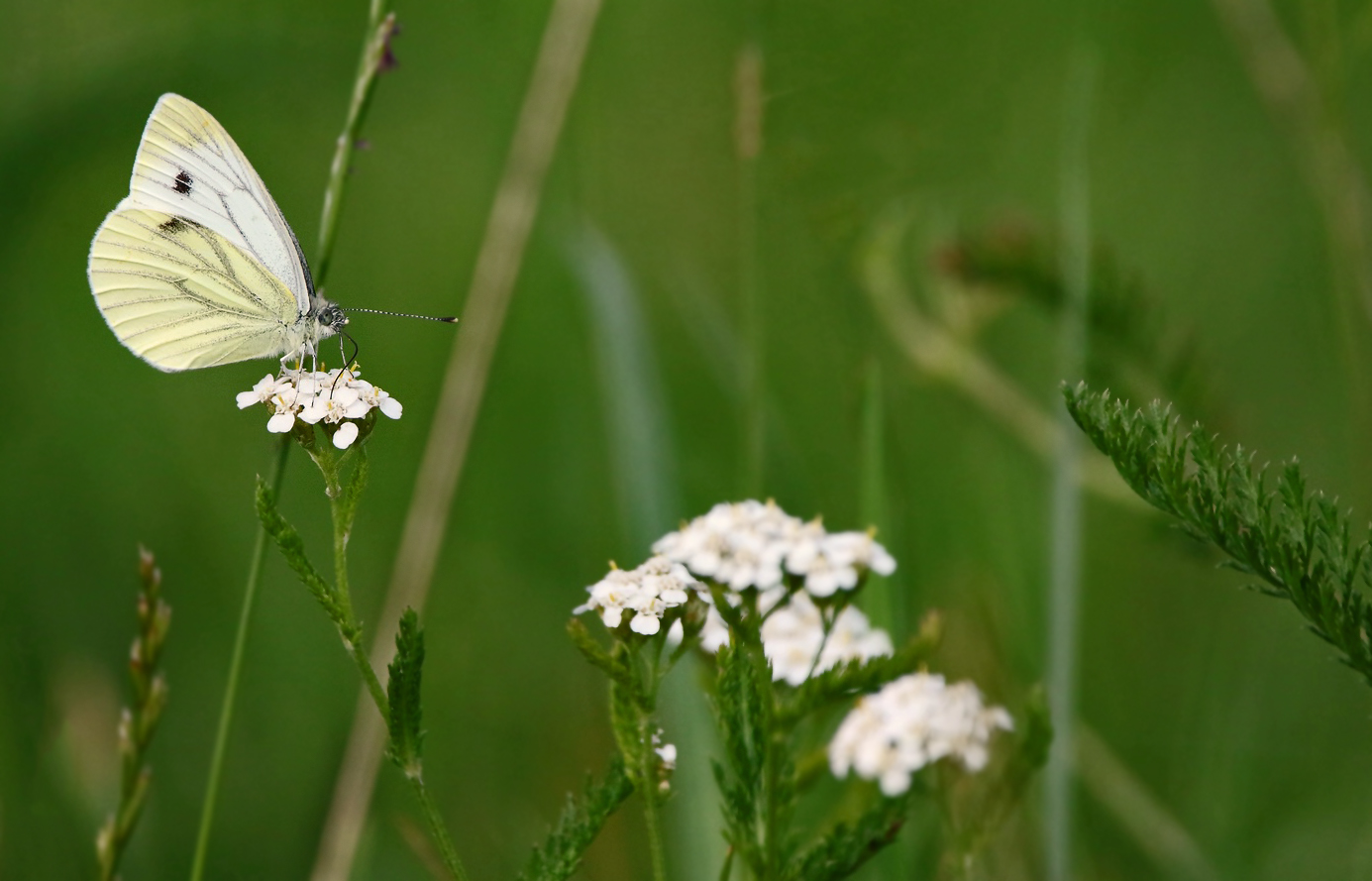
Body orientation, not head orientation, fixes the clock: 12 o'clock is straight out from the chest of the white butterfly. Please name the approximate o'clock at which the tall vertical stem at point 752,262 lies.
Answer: The tall vertical stem is roughly at 12 o'clock from the white butterfly.

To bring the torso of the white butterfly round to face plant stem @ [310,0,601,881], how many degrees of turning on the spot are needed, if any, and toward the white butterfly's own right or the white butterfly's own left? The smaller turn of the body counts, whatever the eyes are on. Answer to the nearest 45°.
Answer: approximately 45° to the white butterfly's own left

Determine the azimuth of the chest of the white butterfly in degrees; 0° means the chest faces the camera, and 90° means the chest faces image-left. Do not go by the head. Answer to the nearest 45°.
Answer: approximately 270°
